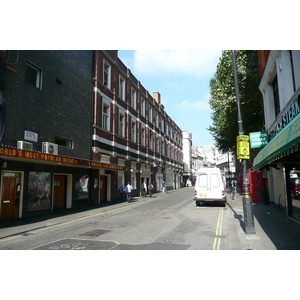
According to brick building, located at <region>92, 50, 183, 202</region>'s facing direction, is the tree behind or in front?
in front

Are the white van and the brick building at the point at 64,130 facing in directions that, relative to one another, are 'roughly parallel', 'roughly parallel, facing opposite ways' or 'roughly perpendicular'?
roughly perpendicular
